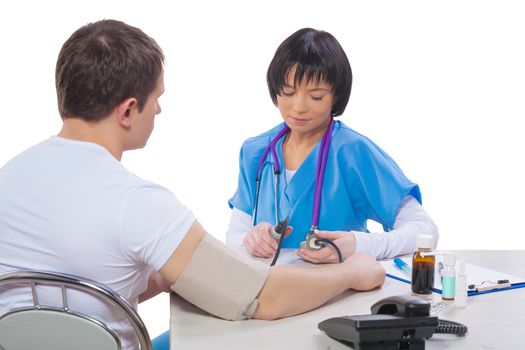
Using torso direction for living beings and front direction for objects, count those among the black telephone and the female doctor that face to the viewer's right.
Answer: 0

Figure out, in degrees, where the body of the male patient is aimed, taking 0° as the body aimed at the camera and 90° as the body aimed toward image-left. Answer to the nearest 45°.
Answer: approximately 225°

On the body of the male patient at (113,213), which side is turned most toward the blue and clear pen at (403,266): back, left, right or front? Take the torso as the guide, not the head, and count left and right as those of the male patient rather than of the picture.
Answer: front

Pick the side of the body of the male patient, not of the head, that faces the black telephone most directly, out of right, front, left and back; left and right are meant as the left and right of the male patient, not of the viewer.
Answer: right

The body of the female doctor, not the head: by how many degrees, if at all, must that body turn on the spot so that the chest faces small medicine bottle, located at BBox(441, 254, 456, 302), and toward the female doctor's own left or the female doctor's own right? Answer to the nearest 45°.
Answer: approximately 90° to the female doctor's own left

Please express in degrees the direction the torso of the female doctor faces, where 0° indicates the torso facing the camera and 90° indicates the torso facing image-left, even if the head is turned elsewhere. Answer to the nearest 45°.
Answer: approximately 45°

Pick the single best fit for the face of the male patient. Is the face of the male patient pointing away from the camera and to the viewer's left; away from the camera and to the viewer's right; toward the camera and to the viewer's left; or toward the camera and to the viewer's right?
away from the camera and to the viewer's right

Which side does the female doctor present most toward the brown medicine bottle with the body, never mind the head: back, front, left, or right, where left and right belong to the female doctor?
left
